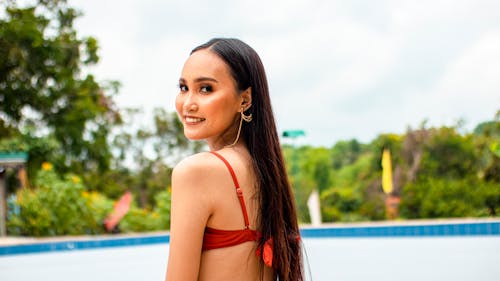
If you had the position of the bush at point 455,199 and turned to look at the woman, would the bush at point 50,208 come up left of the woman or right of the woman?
right

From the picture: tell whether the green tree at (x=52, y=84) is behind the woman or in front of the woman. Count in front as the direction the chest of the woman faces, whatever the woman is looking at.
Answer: in front

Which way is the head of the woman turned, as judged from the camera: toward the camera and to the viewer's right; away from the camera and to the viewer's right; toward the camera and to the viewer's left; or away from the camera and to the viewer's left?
toward the camera and to the viewer's left

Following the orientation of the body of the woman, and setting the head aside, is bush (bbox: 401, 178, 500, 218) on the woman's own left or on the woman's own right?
on the woman's own right
